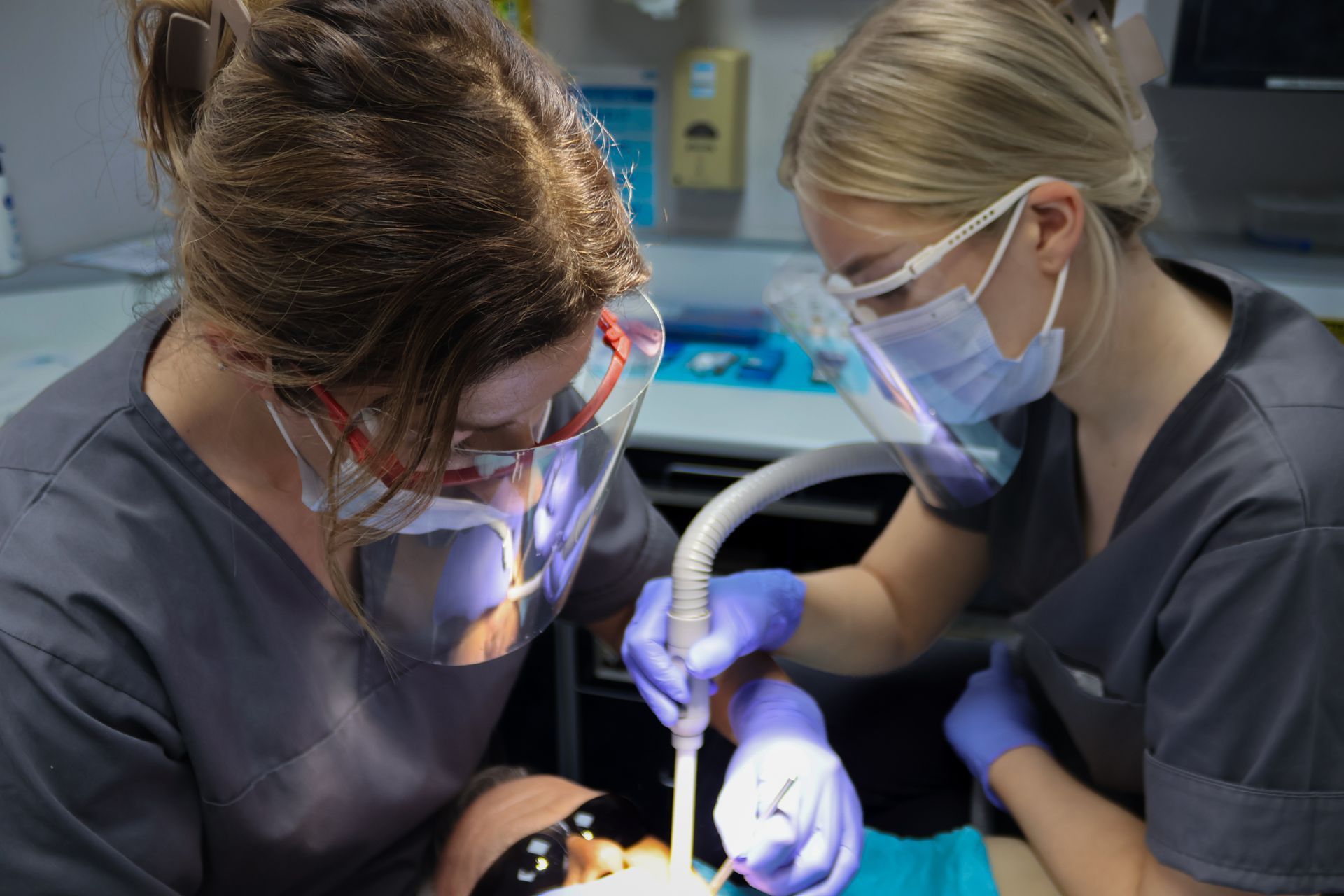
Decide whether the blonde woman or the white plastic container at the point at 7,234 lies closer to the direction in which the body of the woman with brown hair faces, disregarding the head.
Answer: the blonde woman

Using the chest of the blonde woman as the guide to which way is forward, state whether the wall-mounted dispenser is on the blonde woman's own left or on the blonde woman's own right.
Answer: on the blonde woman's own right

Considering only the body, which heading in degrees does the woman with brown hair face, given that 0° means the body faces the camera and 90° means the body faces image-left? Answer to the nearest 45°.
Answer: approximately 315°

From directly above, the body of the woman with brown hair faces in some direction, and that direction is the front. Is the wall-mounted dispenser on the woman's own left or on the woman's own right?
on the woman's own left

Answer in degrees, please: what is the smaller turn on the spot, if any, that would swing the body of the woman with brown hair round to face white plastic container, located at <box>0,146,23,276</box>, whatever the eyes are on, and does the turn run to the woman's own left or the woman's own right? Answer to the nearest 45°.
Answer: approximately 135° to the woman's own left

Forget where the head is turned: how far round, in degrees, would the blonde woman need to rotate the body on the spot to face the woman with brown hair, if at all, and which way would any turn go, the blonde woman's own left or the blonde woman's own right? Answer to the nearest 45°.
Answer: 0° — they already face them

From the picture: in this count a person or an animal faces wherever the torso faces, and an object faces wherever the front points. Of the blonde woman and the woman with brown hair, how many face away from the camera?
0

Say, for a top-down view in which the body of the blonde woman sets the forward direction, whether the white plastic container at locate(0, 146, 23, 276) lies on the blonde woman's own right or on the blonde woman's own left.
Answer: on the blonde woman's own right

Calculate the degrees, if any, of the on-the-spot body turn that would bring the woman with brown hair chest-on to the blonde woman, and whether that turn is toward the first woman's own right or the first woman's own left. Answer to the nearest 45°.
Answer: approximately 45° to the first woman's own left

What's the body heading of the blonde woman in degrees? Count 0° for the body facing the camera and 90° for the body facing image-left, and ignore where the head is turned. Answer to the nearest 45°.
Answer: approximately 45°

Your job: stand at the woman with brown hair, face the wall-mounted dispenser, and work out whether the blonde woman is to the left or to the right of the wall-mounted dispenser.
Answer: right
